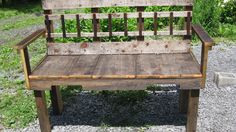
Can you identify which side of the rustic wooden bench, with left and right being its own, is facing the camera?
front

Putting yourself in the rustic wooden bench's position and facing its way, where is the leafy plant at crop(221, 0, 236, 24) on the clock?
The leafy plant is roughly at 7 o'clock from the rustic wooden bench.
